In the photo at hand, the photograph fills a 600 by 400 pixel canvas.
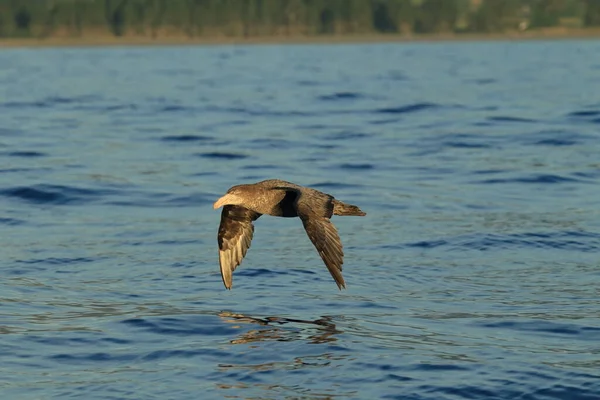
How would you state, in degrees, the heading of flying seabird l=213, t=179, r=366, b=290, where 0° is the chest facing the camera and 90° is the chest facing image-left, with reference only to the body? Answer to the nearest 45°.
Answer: approximately 45°
